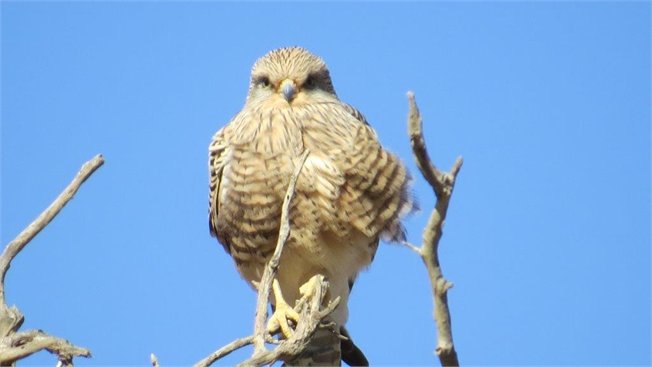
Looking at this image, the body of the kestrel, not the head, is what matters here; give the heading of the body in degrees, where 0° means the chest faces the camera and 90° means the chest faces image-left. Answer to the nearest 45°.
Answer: approximately 0°

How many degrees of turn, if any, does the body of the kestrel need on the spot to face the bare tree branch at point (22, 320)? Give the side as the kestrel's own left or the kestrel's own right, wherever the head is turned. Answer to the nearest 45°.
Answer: approximately 45° to the kestrel's own right

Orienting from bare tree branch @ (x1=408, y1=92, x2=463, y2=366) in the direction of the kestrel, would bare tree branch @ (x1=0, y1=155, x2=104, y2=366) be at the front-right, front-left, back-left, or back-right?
front-left
